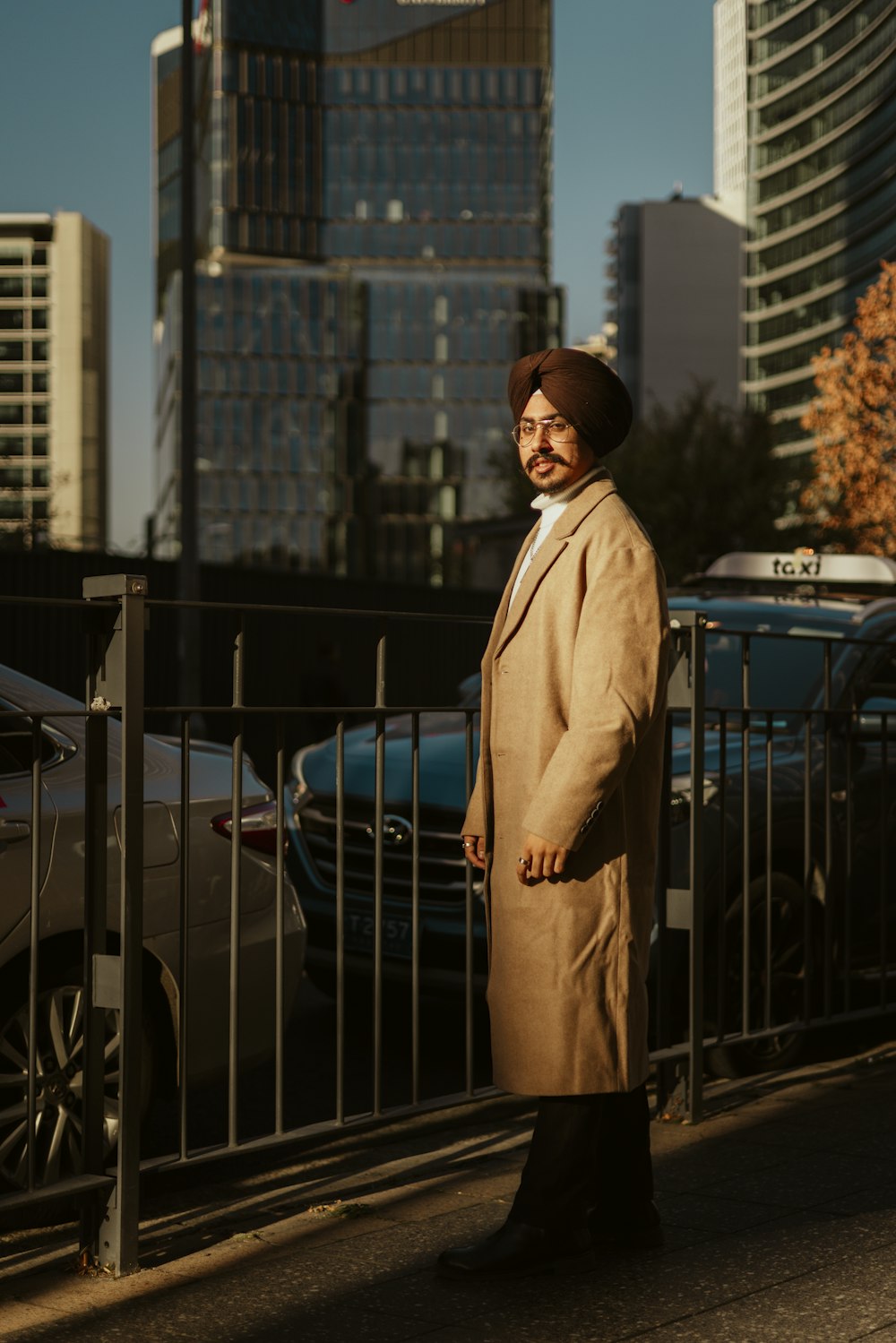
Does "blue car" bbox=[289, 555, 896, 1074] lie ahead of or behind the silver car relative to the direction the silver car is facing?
behind

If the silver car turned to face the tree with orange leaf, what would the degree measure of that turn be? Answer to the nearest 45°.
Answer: approximately 180°

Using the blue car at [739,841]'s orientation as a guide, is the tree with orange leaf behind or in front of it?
behind

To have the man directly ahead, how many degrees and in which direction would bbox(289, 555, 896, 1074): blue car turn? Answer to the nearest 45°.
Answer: approximately 45° to its left

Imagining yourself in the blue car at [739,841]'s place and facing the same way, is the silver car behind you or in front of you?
in front

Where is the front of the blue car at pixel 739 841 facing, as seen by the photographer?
facing the viewer and to the left of the viewer

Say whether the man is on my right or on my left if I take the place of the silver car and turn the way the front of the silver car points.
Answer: on my left

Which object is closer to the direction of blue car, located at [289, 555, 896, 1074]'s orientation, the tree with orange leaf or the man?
the man

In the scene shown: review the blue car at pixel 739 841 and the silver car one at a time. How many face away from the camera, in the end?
0
